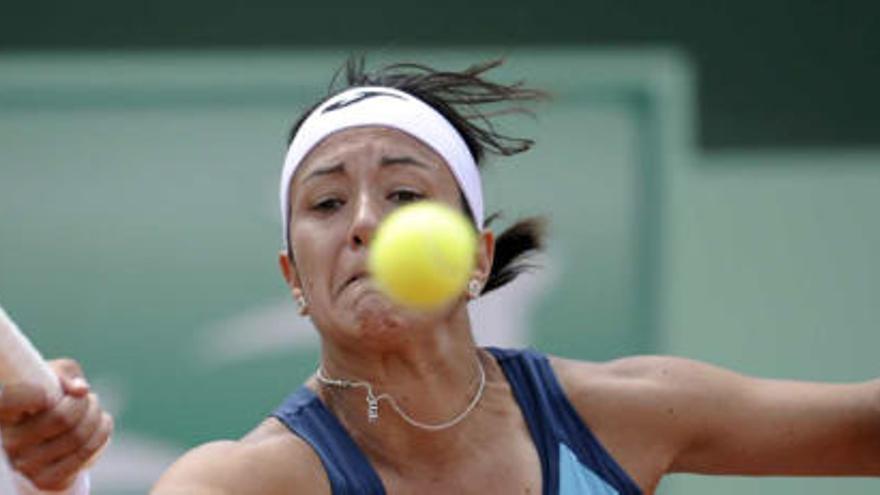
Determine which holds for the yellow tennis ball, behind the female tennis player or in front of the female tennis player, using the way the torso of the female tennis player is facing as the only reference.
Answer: in front

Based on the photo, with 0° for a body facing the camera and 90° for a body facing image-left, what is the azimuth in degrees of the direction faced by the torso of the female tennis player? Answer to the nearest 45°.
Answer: approximately 0°
